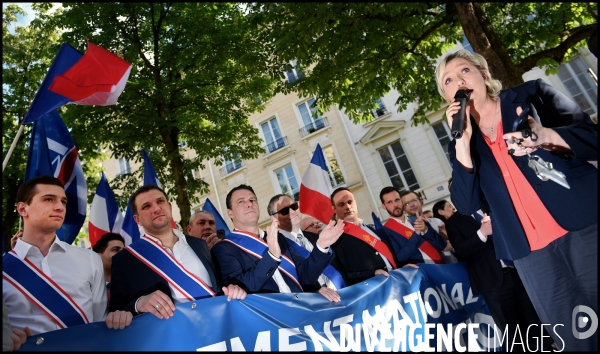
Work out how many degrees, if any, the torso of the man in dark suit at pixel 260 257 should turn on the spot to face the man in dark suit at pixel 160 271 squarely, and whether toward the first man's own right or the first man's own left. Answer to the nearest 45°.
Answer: approximately 90° to the first man's own right

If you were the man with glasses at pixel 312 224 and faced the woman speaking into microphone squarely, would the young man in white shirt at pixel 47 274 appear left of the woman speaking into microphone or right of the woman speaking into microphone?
right

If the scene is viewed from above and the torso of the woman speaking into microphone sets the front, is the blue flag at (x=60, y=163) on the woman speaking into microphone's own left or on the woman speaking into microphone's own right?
on the woman speaking into microphone's own right

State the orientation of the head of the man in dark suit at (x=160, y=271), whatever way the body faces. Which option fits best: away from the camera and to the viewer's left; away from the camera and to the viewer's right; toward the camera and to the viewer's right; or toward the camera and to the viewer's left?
toward the camera and to the viewer's right

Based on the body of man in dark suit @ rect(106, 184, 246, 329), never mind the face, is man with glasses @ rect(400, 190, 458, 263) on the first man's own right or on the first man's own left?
on the first man's own left

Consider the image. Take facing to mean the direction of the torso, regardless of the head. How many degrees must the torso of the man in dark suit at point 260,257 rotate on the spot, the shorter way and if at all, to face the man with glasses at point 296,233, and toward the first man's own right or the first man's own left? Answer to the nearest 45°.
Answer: approximately 90° to the first man's own left

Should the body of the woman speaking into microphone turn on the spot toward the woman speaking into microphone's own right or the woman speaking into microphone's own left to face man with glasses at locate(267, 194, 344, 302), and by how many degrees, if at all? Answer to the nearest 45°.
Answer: approximately 90° to the woman speaking into microphone's own right

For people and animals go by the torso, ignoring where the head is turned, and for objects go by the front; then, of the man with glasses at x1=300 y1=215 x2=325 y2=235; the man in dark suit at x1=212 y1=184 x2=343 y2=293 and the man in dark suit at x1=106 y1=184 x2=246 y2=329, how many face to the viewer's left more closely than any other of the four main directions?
0

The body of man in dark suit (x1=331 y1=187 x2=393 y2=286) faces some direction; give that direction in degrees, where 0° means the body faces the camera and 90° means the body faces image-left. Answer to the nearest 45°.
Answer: approximately 315°

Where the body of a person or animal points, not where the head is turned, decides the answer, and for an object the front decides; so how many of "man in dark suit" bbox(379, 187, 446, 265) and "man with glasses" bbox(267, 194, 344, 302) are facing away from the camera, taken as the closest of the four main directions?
0

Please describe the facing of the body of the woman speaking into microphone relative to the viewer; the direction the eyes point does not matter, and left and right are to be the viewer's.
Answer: facing the viewer and to the left of the viewer
